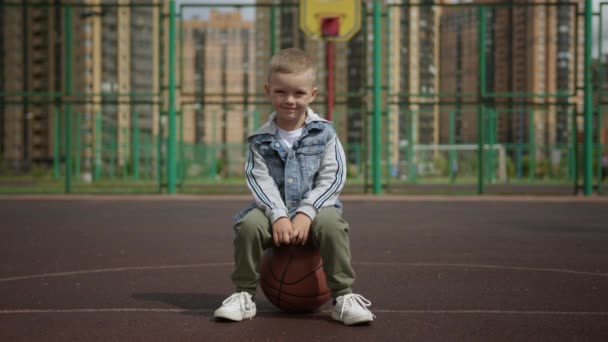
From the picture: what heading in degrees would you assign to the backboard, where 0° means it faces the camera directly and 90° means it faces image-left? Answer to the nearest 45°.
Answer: approximately 0°

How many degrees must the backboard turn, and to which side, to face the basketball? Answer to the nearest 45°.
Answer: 0° — it already faces it

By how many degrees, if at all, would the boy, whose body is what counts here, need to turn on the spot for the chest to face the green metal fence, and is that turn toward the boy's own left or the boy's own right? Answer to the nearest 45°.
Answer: approximately 180°

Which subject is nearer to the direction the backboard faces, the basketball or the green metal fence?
the basketball

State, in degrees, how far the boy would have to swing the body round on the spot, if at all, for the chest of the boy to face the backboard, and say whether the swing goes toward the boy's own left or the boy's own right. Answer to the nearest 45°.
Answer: approximately 180°

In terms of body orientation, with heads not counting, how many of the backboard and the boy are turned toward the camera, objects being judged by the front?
2

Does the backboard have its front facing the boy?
yes
